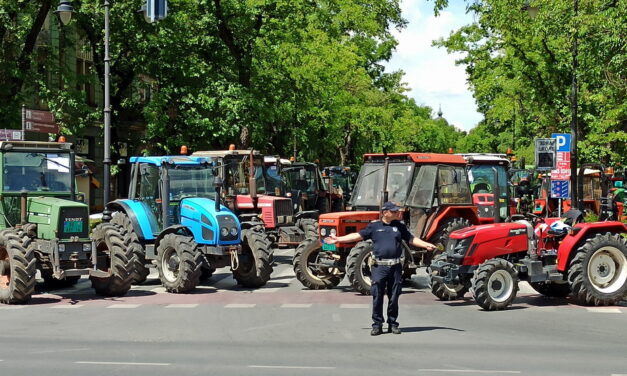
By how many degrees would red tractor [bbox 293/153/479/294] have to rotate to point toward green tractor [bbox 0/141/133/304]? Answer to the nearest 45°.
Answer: approximately 45° to its right

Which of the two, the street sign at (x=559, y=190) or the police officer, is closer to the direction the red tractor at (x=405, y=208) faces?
the police officer

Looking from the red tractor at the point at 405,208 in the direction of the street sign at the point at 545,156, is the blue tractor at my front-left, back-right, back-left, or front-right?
back-left

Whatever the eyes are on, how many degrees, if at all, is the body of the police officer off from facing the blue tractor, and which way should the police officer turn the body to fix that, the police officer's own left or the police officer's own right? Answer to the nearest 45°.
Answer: approximately 135° to the police officer's own right

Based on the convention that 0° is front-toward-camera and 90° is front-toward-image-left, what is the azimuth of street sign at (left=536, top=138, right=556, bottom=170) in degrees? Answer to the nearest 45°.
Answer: approximately 0°

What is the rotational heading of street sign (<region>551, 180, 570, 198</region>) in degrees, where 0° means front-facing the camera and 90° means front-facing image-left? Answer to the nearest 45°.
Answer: approximately 0°
